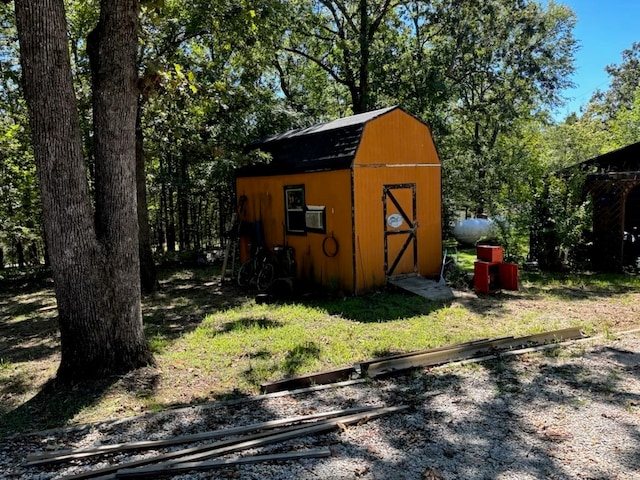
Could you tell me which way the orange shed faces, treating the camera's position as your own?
facing the viewer and to the right of the viewer

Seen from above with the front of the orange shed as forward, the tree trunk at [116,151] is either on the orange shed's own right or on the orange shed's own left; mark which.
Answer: on the orange shed's own right

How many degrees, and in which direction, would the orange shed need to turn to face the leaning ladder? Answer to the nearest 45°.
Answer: approximately 180°

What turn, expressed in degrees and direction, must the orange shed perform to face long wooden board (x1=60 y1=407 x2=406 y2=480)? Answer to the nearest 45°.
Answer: approximately 45° to its right

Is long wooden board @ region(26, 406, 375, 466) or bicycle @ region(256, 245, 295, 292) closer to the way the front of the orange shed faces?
the long wooden board

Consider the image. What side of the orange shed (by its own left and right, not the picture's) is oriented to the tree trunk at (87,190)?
right

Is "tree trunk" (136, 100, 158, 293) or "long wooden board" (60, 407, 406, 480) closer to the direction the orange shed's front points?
the long wooden board

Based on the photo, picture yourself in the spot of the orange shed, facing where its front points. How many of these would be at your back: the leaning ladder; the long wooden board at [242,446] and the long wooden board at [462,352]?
1

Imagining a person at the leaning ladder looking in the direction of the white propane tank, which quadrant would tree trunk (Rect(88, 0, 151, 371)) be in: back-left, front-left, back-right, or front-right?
back-right

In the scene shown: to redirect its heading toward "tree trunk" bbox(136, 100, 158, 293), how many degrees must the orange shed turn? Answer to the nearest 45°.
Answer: approximately 135° to its right

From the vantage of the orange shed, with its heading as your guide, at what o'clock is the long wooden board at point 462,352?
The long wooden board is roughly at 1 o'clock from the orange shed.

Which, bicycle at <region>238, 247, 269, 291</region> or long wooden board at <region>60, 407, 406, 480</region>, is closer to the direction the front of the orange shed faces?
the long wooden board

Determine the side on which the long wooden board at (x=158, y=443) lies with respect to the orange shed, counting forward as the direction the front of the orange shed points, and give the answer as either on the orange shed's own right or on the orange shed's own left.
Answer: on the orange shed's own right
